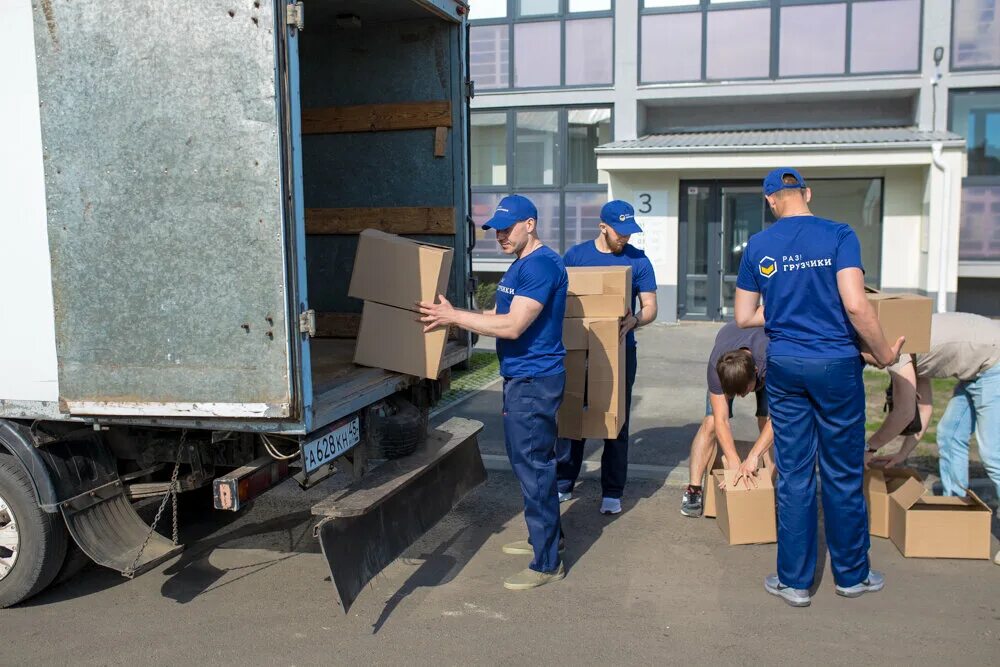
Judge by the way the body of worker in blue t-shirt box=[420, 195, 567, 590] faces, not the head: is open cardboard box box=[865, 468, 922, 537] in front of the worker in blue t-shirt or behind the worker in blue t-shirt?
behind

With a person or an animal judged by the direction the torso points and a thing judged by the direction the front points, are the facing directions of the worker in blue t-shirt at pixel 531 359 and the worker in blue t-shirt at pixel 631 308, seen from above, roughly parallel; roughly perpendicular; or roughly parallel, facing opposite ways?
roughly perpendicular

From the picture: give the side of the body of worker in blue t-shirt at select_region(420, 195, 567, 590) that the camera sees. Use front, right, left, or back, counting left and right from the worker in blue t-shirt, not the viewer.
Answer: left

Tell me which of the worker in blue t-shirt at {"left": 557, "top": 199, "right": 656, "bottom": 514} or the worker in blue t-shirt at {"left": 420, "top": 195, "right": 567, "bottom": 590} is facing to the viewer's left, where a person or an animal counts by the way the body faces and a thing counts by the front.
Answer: the worker in blue t-shirt at {"left": 420, "top": 195, "right": 567, "bottom": 590}

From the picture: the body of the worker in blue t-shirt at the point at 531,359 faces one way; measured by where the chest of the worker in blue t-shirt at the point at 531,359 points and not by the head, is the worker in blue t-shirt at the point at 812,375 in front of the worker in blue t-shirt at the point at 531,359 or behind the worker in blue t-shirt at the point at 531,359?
behind

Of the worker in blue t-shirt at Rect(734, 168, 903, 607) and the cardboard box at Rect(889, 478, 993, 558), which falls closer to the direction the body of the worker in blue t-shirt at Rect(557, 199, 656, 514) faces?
the worker in blue t-shirt

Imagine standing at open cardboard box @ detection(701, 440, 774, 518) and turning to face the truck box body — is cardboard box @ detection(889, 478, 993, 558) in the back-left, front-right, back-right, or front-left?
back-left

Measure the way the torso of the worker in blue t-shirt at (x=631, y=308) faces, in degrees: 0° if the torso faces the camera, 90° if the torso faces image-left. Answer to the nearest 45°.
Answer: approximately 0°

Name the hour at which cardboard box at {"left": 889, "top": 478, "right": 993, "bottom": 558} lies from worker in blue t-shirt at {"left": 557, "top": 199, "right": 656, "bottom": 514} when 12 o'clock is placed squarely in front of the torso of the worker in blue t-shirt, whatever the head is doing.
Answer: The cardboard box is roughly at 10 o'clock from the worker in blue t-shirt.

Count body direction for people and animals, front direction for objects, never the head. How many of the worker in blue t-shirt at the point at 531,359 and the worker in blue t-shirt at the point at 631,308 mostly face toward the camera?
1
